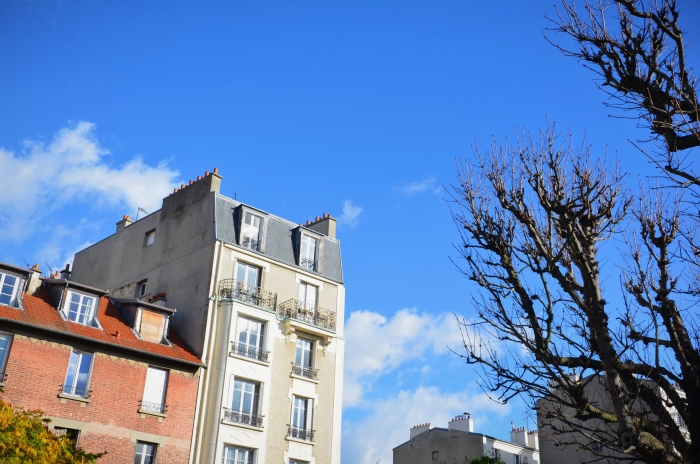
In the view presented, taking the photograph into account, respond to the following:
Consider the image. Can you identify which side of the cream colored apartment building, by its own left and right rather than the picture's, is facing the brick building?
right

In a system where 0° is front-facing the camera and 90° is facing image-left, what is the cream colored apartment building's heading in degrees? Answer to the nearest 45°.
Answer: approximately 315°
